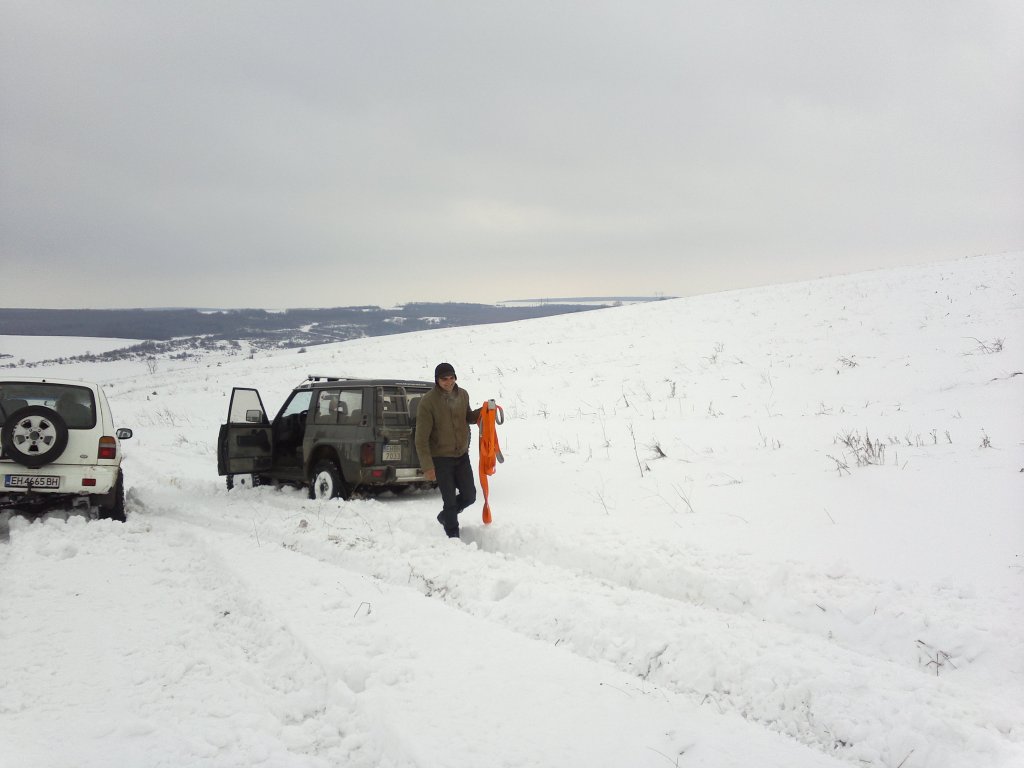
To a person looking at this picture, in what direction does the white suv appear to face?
facing away from the viewer

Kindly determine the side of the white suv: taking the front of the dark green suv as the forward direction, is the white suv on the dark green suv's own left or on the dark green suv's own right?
on the dark green suv's own left

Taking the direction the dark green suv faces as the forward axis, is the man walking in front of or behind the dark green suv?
behind

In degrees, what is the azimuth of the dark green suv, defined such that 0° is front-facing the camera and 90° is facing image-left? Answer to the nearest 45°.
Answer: approximately 135°
